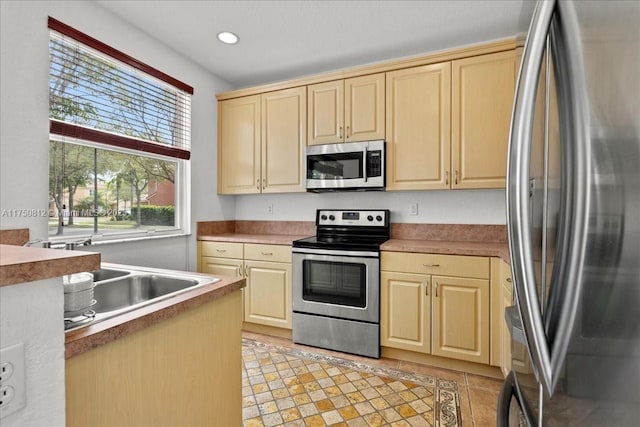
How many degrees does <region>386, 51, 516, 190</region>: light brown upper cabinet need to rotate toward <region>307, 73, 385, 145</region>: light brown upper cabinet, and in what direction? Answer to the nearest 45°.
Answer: approximately 45° to its right

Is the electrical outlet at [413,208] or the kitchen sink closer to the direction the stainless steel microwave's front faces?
the kitchen sink

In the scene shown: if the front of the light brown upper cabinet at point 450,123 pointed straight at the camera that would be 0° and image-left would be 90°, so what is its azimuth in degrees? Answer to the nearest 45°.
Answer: approximately 45°

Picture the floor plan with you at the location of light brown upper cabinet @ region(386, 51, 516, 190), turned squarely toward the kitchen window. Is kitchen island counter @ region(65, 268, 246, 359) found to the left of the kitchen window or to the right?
left

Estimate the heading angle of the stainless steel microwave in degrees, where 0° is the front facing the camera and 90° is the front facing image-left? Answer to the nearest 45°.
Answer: approximately 45°

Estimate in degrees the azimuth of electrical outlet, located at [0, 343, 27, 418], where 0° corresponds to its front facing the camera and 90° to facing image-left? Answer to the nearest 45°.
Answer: approximately 315°
